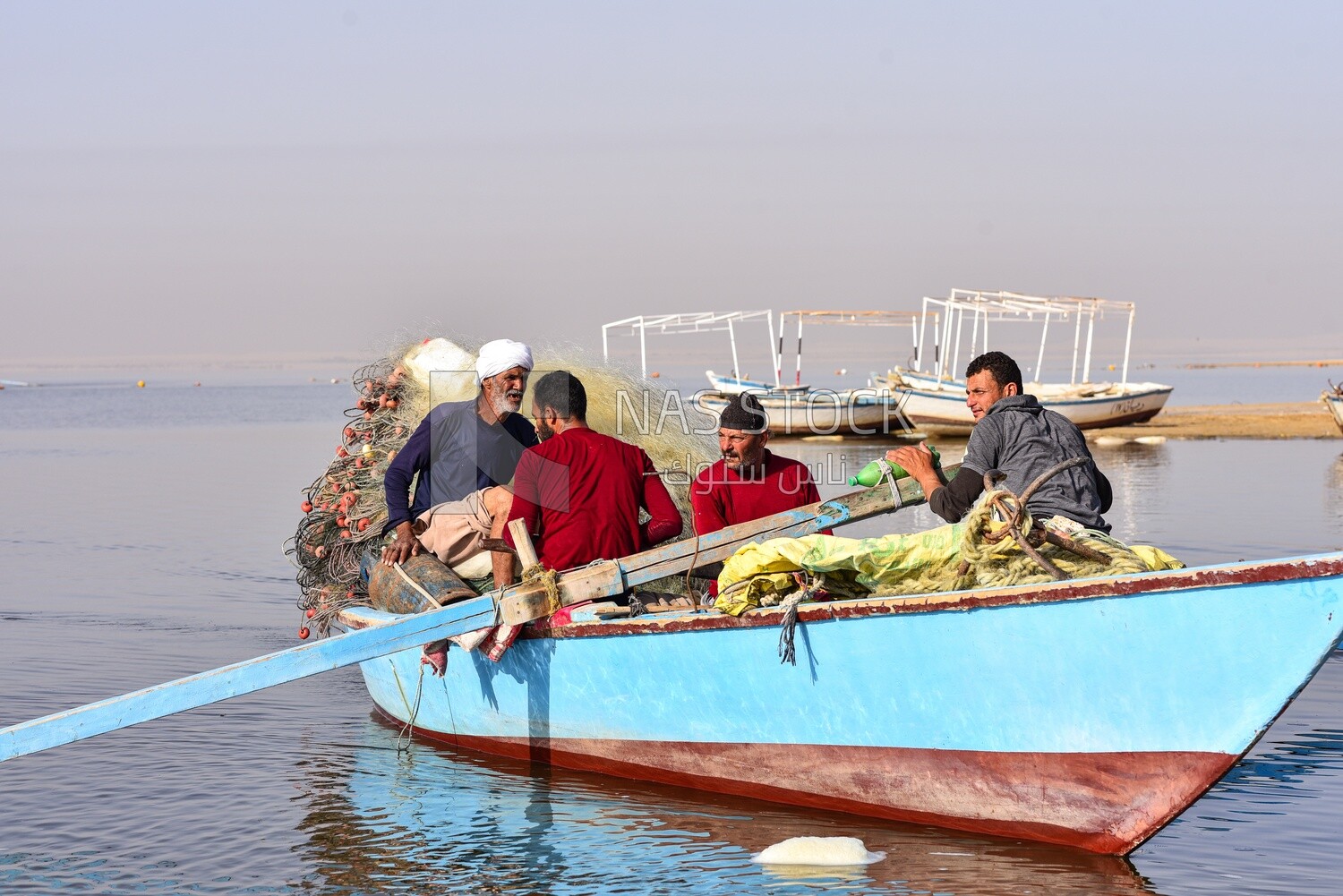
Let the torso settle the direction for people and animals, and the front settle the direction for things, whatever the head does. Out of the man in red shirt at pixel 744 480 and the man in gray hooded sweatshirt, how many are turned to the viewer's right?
0

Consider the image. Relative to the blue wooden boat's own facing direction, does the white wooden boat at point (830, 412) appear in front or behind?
behind

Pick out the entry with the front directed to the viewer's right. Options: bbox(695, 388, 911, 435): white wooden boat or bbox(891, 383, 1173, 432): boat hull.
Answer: the boat hull

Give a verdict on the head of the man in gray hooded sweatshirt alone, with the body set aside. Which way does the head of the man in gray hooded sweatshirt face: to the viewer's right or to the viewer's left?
to the viewer's left

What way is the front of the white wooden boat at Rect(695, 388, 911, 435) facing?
to the viewer's left

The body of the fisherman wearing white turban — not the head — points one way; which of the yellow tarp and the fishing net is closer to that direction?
the yellow tarp

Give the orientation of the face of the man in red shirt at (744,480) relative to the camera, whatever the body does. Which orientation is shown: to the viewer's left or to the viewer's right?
to the viewer's left

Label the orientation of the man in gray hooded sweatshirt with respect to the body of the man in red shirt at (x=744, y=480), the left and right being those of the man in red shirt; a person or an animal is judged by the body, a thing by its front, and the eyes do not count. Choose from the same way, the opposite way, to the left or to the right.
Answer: to the right

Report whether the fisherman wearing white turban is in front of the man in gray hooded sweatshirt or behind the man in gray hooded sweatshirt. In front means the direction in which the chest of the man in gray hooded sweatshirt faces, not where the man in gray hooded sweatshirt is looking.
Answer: in front

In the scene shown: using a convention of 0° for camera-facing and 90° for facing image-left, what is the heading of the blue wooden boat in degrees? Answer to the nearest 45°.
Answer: approximately 315°

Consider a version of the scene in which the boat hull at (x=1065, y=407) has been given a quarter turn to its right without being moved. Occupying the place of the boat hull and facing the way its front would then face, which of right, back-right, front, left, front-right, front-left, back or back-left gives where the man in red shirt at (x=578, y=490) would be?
front

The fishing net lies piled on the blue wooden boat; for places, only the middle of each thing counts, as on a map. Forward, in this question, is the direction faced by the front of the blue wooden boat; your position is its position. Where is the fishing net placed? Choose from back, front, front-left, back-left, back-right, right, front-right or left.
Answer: back
